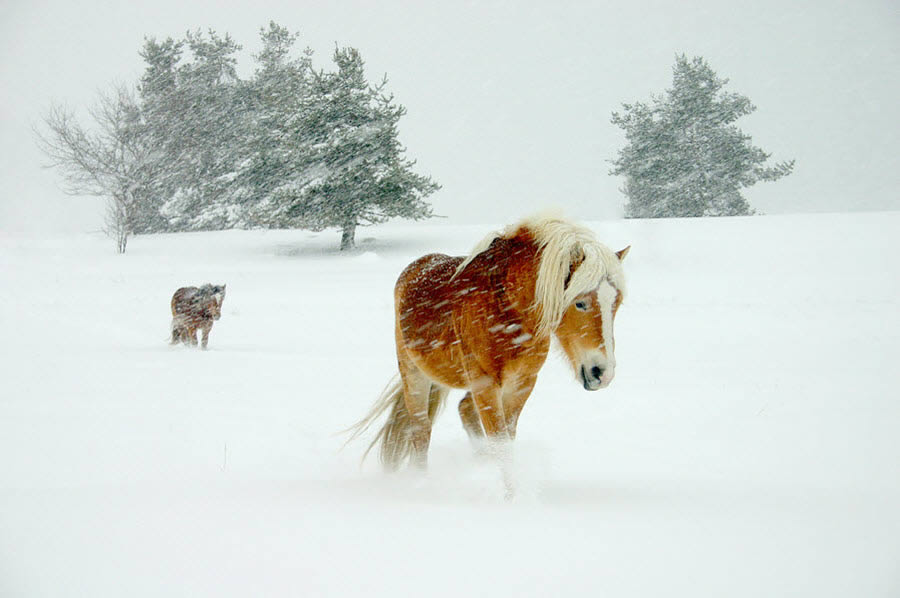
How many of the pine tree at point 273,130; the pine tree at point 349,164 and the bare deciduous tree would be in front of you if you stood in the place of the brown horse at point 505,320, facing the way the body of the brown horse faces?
0

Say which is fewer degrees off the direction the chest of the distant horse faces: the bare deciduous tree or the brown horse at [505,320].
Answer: the brown horse

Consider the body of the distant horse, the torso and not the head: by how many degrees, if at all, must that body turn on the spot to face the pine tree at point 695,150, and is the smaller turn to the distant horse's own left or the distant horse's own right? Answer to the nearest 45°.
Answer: approximately 90° to the distant horse's own left

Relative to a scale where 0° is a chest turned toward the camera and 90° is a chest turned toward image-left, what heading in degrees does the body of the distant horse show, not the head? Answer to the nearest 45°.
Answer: approximately 315°

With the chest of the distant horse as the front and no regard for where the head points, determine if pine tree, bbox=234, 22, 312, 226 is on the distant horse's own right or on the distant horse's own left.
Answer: on the distant horse's own left

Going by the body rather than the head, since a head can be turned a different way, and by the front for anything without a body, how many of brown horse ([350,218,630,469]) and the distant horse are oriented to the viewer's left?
0

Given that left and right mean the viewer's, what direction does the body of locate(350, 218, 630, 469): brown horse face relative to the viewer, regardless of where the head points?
facing the viewer and to the right of the viewer

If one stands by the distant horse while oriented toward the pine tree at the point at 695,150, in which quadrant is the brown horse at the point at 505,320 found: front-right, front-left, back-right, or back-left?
back-right

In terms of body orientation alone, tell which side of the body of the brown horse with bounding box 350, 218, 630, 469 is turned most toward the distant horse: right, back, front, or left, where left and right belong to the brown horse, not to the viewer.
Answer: back

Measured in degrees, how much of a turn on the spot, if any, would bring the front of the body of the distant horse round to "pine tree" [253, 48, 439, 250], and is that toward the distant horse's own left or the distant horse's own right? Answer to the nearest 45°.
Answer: approximately 135° to the distant horse's own left

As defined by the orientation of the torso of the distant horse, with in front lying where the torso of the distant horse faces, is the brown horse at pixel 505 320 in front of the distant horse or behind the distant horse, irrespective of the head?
in front

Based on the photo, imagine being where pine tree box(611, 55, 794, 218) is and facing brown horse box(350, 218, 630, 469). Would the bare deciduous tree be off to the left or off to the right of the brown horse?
right

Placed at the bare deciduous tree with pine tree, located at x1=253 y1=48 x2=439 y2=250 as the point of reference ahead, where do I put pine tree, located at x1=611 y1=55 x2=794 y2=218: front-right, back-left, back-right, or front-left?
front-left

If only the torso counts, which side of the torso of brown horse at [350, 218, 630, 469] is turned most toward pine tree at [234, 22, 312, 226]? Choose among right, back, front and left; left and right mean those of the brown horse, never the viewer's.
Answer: back
